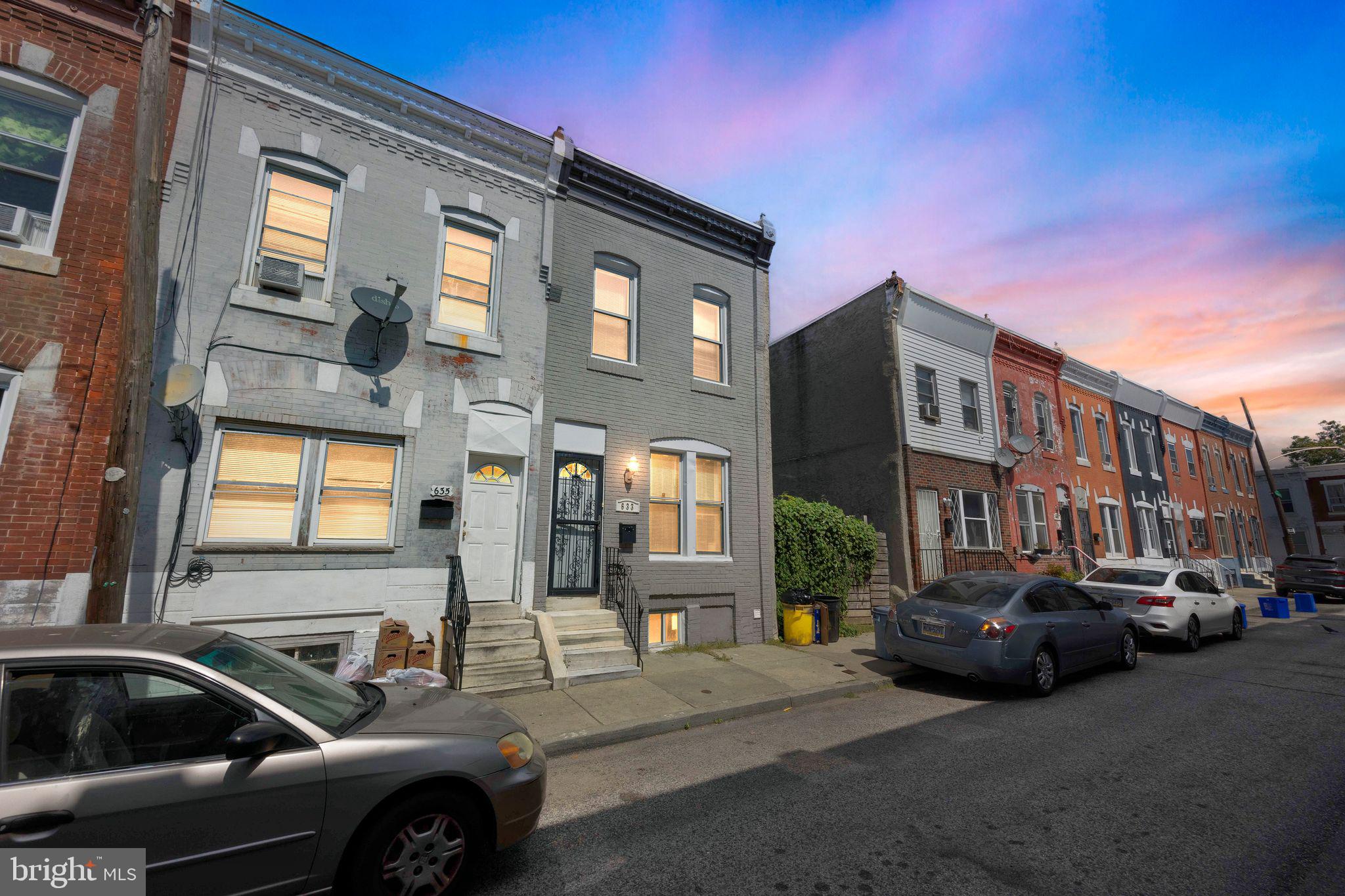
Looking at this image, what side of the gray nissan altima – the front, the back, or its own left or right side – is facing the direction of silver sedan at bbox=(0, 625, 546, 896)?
back

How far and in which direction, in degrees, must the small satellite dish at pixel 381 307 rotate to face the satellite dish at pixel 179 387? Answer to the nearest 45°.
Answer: approximately 135° to its right

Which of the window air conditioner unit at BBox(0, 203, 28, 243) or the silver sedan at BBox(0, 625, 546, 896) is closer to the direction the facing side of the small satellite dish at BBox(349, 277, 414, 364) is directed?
the silver sedan

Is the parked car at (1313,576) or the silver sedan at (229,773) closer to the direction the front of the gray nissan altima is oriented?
the parked car

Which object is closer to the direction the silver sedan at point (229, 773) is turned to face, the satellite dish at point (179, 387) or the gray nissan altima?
the gray nissan altima

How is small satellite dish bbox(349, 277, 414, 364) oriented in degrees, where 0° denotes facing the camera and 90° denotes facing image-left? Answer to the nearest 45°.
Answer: approximately 315°

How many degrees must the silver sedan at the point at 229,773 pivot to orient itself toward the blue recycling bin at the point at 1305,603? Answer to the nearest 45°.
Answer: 0° — it already faces it

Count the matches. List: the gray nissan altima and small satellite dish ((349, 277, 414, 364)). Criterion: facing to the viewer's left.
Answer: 0

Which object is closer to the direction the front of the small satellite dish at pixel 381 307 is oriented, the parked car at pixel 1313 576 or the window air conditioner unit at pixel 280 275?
the parked car

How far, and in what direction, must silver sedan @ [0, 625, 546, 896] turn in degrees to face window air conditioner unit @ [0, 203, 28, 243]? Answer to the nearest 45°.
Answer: approximately 135° to its left

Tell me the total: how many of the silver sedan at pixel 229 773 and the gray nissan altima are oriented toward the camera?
0

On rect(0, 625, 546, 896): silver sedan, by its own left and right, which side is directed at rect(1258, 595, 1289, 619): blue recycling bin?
front

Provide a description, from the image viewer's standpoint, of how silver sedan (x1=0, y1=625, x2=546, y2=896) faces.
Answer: facing to the right of the viewer

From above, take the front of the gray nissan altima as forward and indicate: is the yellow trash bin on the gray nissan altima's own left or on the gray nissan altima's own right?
on the gray nissan altima's own left

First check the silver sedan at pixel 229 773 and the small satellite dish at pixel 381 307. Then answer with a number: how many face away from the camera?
0

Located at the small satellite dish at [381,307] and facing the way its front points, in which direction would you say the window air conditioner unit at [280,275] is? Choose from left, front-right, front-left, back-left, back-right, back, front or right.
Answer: back-right
